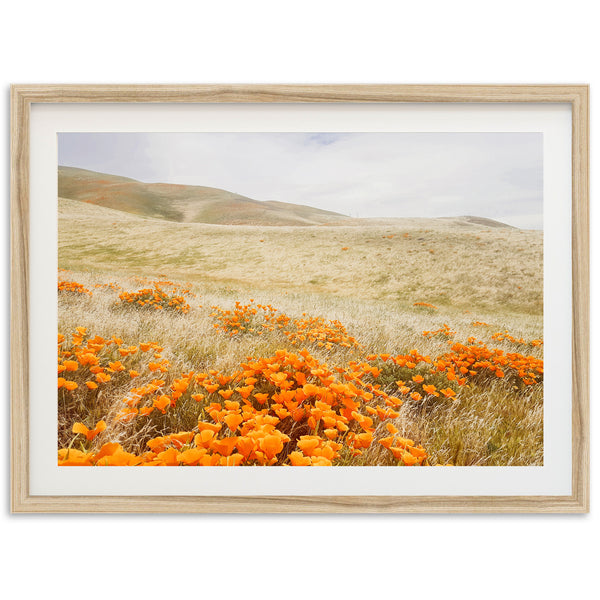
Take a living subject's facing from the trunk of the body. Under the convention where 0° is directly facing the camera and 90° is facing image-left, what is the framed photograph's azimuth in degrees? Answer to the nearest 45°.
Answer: approximately 0°
